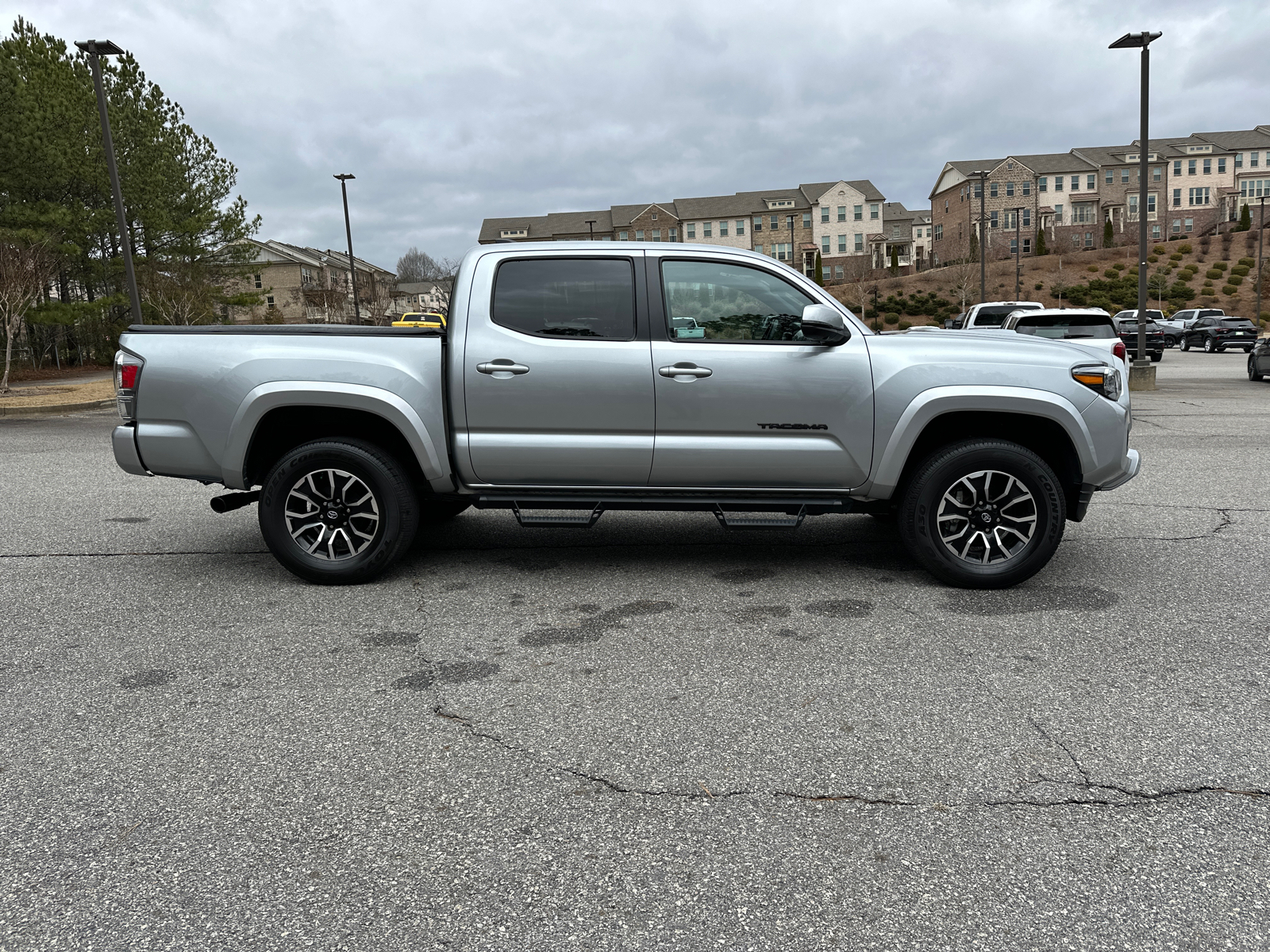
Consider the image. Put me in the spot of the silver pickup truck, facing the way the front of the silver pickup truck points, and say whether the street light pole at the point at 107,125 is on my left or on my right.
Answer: on my left

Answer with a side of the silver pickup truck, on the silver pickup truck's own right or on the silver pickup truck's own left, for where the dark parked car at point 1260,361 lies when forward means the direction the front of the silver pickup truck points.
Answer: on the silver pickup truck's own left

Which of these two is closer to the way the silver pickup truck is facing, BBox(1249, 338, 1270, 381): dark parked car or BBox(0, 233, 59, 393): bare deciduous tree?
the dark parked car

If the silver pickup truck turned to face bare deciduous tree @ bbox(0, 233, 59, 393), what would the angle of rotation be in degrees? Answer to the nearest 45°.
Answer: approximately 135° to its left

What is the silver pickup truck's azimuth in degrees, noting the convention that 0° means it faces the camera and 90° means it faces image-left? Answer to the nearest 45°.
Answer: approximately 270°

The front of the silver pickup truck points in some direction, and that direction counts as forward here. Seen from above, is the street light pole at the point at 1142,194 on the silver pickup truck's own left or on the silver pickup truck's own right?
on the silver pickup truck's own left

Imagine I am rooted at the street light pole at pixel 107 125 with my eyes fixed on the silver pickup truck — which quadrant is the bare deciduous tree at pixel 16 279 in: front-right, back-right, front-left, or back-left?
back-right

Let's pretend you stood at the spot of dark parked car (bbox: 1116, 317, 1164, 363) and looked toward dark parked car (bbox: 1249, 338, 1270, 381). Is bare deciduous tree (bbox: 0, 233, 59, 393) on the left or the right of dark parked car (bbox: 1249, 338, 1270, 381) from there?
right

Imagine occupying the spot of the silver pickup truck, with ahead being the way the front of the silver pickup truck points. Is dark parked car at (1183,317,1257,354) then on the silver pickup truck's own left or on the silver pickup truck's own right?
on the silver pickup truck's own left

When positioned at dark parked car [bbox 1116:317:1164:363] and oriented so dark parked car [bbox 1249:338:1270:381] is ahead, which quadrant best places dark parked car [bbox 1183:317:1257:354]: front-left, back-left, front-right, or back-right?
back-left

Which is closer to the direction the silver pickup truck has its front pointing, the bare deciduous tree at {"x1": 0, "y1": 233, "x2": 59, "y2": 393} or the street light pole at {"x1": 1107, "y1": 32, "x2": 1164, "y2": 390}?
the street light pole
